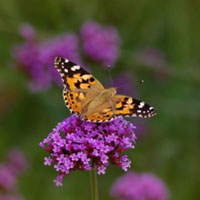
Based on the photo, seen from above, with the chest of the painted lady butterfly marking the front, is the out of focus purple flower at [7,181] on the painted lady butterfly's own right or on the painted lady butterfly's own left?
on the painted lady butterfly's own left

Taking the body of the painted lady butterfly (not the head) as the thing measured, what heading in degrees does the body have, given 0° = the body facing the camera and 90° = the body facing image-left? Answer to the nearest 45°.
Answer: approximately 225°

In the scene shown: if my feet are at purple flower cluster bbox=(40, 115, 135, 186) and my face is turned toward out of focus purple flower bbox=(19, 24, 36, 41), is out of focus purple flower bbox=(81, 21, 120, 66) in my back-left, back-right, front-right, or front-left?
front-right
